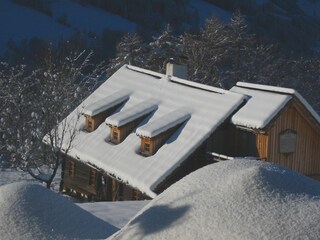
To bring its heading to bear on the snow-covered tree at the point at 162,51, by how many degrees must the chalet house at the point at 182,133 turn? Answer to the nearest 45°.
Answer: approximately 135° to its right

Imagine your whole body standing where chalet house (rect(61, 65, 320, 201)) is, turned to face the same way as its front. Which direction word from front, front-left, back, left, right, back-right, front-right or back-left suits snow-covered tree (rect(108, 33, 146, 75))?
back-right

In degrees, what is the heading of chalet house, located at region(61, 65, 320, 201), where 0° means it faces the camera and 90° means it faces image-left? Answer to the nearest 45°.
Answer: approximately 45°

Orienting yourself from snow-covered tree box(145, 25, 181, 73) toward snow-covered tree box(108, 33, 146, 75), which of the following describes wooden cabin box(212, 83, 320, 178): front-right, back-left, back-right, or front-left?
back-left
